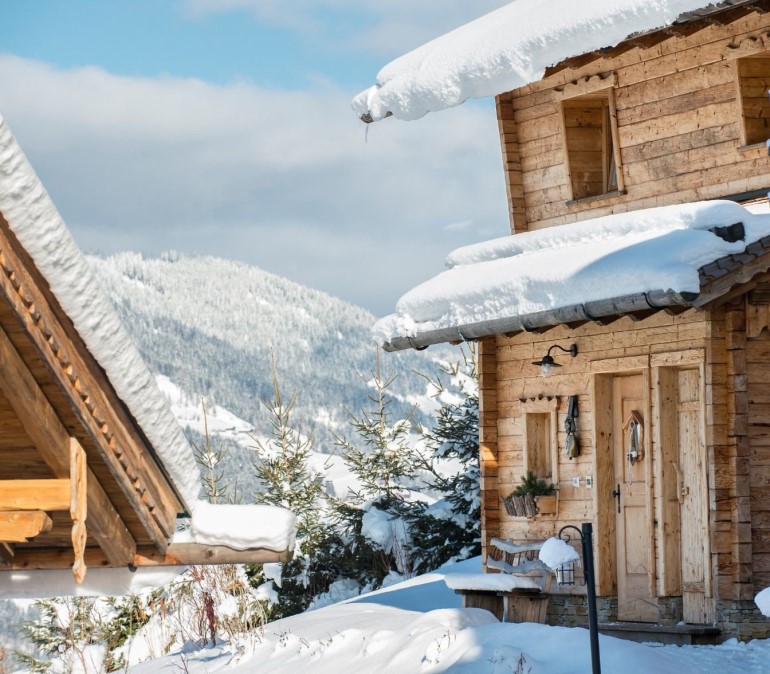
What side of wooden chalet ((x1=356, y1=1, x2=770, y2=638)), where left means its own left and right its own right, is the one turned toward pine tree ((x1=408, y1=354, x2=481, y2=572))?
right

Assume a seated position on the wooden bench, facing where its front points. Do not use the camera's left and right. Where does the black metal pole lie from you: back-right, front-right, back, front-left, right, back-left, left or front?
front-left

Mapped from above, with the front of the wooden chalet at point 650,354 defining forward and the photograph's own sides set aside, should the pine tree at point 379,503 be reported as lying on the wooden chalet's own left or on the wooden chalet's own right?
on the wooden chalet's own right

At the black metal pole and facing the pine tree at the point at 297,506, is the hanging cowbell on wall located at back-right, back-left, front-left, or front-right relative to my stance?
front-right

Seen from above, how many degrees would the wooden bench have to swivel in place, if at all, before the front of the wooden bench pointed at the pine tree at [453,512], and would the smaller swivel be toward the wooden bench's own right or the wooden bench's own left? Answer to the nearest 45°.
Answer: approximately 135° to the wooden bench's own right

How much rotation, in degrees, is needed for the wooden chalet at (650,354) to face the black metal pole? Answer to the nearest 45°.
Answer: approximately 45° to its left

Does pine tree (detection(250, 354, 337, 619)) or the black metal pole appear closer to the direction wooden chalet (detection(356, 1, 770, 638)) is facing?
the black metal pole

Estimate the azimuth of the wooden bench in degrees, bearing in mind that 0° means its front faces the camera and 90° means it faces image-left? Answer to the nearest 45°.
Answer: approximately 45°

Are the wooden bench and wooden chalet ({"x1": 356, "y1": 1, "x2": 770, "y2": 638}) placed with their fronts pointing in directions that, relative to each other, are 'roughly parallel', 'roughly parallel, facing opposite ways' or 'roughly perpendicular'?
roughly parallel

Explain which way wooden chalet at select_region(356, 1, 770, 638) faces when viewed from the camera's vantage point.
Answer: facing the viewer and to the left of the viewer

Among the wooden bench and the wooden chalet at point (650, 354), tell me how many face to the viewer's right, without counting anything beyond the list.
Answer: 0
